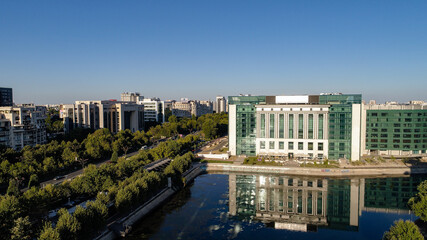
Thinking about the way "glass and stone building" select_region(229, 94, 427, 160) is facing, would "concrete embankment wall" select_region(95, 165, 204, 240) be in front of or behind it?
in front

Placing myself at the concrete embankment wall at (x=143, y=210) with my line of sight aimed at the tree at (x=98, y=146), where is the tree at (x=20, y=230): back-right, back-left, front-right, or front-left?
back-left

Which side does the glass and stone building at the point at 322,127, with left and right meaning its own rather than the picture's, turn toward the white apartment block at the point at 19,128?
right

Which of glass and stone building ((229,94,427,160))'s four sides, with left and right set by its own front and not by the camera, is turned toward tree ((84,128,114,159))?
right

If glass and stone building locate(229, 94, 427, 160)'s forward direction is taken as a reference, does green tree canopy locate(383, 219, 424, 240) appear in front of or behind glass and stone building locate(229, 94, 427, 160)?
in front

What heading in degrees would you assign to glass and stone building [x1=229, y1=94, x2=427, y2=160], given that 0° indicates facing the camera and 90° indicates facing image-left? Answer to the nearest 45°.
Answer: approximately 0°

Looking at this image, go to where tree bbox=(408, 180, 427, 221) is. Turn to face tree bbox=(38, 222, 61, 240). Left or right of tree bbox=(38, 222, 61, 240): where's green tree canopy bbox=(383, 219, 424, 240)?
left

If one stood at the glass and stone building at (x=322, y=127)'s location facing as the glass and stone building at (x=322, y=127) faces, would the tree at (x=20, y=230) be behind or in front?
in front

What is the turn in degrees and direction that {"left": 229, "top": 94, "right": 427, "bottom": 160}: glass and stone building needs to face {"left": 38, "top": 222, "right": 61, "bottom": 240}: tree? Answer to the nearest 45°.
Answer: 0° — it already faces it

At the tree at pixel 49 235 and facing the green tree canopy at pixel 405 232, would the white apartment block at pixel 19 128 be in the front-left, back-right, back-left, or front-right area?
back-left
